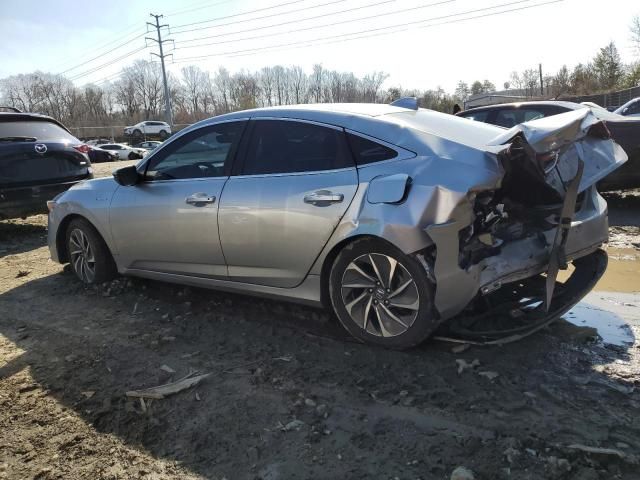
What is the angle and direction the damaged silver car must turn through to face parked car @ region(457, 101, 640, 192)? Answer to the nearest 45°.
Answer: approximately 90° to its right

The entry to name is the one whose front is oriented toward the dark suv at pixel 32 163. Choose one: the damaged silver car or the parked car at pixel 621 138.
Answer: the damaged silver car

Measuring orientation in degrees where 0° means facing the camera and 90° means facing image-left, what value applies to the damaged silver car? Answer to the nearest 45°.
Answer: approximately 135°

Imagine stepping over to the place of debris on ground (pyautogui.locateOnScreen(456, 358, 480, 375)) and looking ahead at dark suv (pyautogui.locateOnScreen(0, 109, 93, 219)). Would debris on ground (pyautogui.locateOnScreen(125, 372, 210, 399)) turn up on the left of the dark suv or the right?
left

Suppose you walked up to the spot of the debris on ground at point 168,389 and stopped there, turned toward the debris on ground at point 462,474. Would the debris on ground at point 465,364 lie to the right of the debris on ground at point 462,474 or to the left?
left
